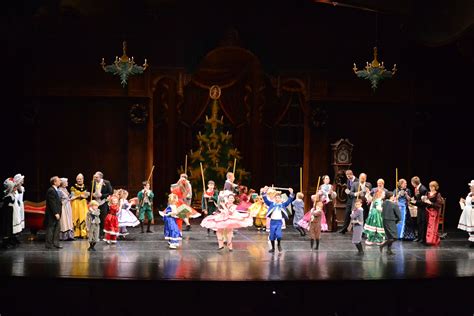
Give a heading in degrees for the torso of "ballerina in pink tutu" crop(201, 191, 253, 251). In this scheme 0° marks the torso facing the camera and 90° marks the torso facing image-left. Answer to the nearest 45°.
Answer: approximately 0°

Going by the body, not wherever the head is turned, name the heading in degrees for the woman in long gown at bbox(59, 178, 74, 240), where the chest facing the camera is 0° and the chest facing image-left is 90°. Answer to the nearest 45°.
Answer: approximately 315°

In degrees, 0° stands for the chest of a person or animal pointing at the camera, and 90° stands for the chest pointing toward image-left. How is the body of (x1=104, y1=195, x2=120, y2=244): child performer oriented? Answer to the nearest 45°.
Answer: approximately 315°

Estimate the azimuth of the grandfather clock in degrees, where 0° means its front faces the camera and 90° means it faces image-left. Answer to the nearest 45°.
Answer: approximately 0°

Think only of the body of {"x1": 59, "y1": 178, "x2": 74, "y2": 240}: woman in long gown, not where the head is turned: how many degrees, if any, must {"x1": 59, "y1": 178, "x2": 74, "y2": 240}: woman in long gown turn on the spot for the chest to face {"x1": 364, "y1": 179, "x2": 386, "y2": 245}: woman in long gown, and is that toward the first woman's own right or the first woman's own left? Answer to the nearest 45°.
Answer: approximately 45° to the first woman's own left

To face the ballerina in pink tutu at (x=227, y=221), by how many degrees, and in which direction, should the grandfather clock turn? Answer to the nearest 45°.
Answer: approximately 45° to its right

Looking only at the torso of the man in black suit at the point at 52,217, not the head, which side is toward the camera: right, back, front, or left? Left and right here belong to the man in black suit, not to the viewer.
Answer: right

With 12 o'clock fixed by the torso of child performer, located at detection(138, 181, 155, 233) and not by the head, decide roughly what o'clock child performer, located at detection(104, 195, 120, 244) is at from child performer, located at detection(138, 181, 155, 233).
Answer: child performer, located at detection(104, 195, 120, 244) is roughly at 1 o'clock from child performer, located at detection(138, 181, 155, 233).

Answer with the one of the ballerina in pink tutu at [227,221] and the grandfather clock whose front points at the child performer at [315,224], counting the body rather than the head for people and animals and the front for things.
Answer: the grandfather clock
